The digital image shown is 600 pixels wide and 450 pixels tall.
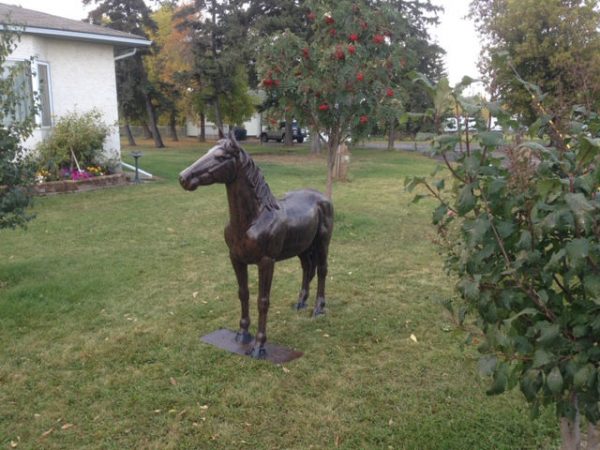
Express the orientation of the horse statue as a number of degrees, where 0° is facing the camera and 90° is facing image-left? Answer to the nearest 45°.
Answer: approximately 45°

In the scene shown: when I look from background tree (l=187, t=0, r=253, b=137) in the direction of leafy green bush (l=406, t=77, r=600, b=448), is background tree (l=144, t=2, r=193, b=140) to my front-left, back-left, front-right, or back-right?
back-right

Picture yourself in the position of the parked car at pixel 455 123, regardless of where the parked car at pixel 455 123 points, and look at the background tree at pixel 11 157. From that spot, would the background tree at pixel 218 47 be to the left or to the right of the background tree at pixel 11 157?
right

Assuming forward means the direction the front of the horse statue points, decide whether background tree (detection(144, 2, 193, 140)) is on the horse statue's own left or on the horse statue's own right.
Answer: on the horse statue's own right

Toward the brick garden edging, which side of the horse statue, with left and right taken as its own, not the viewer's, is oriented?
right

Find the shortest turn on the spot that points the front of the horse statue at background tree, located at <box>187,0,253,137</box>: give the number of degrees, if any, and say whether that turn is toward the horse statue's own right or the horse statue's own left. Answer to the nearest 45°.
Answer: approximately 135° to the horse statue's own right

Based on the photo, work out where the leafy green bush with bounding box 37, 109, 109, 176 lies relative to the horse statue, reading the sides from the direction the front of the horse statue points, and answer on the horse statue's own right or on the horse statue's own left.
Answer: on the horse statue's own right
